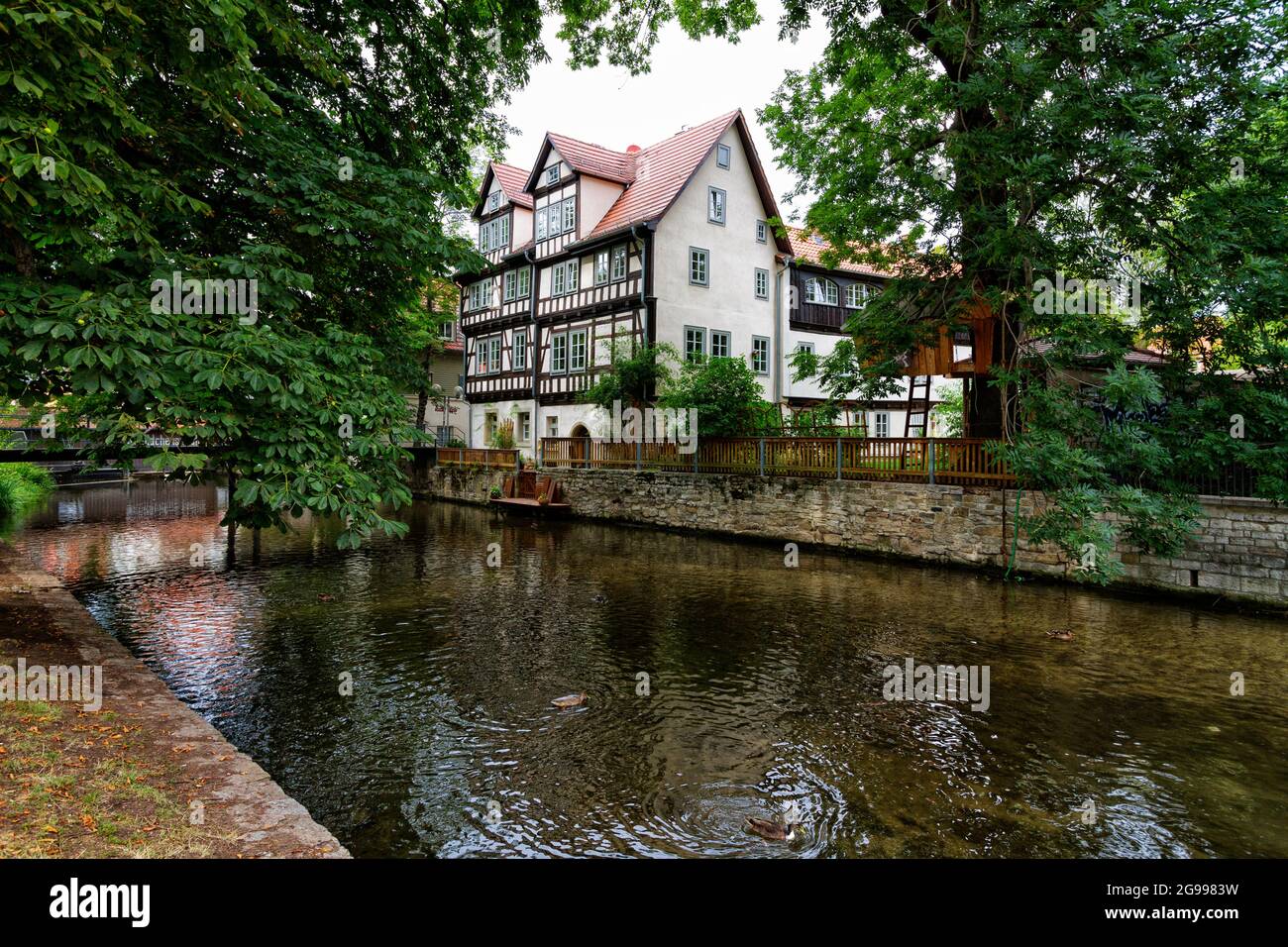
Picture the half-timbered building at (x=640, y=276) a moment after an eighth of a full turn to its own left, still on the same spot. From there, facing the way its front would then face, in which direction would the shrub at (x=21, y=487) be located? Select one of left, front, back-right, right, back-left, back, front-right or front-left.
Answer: right

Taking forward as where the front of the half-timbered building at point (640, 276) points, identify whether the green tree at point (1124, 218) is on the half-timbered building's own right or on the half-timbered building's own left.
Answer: on the half-timbered building's own left

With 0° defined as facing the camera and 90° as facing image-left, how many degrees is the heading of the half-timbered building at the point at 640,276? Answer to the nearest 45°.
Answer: approximately 45°

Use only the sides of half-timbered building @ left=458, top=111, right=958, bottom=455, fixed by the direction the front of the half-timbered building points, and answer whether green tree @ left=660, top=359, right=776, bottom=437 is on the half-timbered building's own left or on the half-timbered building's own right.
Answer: on the half-timbered building's own left

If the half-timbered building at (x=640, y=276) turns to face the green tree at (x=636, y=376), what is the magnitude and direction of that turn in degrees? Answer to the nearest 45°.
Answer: approximately 45° to its left
